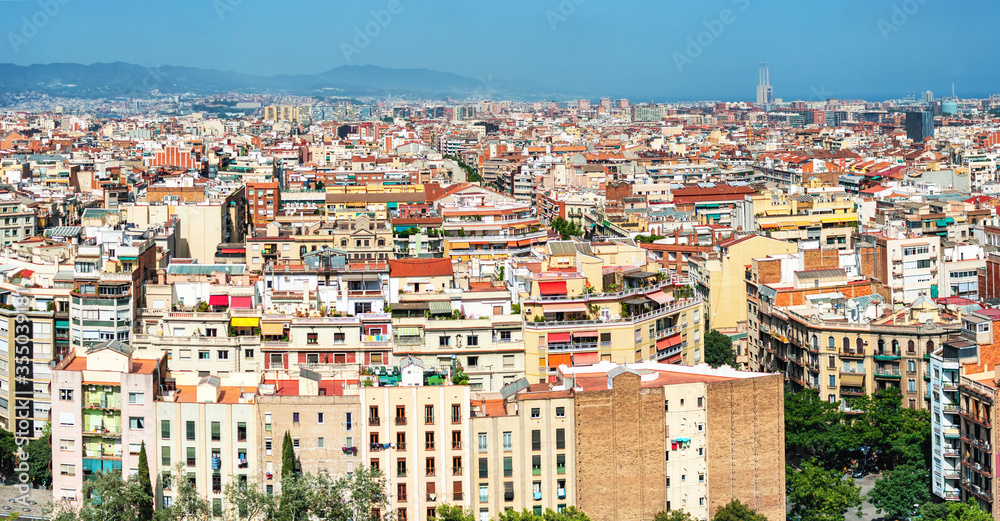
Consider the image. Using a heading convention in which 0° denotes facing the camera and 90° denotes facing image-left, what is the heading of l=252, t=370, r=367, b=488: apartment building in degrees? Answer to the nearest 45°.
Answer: approximately 0°

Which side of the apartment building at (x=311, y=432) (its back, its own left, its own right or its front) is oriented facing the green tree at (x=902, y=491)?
left

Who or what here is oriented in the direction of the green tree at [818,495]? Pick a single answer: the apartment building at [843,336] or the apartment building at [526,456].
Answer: the apartment building at [843,336]

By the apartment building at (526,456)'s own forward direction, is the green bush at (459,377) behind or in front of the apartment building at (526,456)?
behind

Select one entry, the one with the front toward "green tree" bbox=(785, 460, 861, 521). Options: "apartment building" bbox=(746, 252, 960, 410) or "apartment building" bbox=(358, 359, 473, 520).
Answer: "apartment building" bbox=(746, 252, 960, 410)

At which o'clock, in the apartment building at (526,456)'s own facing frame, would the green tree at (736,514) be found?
The green tree is roughly at 9 o'clock from the apartment building.
